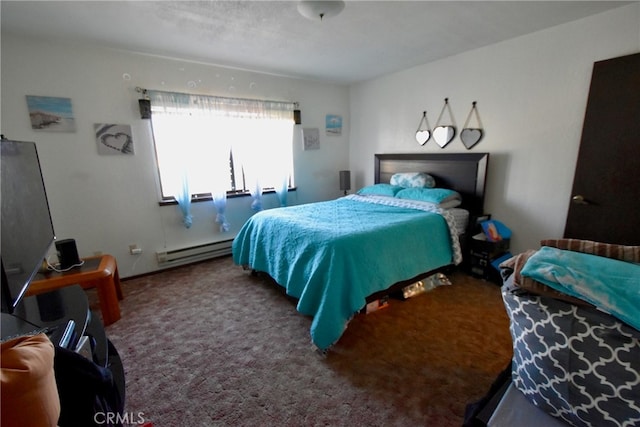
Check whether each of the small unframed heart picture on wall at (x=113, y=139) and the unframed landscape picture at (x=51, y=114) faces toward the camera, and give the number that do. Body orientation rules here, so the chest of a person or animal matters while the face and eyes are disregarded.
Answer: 2

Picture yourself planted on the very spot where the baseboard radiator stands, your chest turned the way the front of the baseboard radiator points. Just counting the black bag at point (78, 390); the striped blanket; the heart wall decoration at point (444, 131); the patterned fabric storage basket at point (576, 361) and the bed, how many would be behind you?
0

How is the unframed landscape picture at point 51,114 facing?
toward the camera

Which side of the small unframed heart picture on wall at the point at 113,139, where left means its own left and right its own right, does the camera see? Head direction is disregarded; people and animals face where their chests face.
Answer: front

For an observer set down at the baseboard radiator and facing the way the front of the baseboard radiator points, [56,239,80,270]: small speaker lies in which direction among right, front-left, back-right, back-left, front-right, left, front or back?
right

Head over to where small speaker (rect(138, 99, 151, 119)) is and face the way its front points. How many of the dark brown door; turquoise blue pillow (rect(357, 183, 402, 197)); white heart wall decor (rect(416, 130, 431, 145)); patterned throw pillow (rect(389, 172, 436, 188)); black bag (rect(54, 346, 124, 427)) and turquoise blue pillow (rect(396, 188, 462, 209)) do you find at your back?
0

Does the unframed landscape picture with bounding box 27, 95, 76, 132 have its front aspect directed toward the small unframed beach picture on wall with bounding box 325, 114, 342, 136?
no

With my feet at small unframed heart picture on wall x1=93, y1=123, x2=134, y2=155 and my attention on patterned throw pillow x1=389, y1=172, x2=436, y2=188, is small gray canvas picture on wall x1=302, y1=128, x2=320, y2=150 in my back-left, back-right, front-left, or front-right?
front-left

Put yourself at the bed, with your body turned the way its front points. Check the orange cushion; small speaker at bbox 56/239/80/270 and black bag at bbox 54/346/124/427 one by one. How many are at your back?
0

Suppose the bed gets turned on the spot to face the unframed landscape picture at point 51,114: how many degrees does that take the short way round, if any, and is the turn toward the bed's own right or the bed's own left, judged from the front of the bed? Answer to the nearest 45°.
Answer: approximately 45° to the bed's own right

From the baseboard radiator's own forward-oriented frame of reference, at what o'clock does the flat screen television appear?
The flat screen television is roughly at 2 o'clock from the baseboard radiator.

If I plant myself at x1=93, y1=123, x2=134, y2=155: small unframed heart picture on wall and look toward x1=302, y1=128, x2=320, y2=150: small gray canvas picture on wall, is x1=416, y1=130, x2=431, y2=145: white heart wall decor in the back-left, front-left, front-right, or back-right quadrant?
front-right

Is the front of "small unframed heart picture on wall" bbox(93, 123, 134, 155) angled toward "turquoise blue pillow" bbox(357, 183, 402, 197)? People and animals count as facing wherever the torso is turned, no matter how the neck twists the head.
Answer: no

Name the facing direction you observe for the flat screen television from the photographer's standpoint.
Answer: facing the viewer and to the right of the viewer

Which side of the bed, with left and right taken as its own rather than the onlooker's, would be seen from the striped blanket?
left

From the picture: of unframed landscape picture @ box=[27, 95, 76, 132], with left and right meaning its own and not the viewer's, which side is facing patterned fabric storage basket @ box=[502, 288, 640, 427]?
front

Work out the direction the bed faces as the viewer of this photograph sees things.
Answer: facing the viewer and to the left of the viewer

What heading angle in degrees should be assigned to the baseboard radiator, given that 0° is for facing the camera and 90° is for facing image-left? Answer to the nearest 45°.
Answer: approximately 315°
